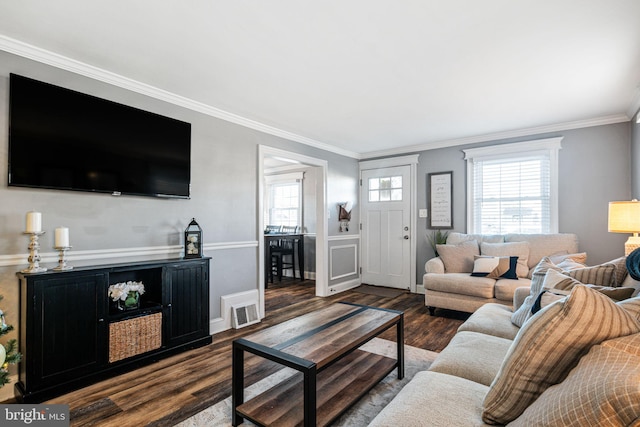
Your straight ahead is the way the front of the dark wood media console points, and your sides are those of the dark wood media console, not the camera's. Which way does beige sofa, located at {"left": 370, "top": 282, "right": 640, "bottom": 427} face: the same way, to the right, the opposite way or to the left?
the opposite way

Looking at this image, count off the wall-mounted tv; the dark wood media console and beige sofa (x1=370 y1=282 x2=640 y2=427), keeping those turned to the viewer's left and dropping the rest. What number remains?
1

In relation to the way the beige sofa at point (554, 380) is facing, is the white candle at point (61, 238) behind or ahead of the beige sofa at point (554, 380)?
ahead

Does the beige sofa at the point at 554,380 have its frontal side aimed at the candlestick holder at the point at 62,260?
yes

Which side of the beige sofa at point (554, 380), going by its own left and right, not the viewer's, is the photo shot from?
left

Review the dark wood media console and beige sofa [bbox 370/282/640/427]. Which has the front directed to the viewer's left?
the beige sofa

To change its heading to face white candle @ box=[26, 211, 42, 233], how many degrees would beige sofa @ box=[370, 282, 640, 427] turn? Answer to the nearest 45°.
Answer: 0° — it already faces it

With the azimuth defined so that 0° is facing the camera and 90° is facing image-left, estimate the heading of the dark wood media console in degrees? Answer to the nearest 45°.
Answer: approximately 315°

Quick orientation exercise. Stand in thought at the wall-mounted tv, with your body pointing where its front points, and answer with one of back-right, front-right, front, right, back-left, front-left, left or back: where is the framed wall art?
front-left

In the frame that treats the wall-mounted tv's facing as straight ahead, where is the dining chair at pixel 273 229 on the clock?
The dining chair is roughly at 9 o'clock from the wall-mounted tv.

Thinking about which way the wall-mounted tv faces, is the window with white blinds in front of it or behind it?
in front
